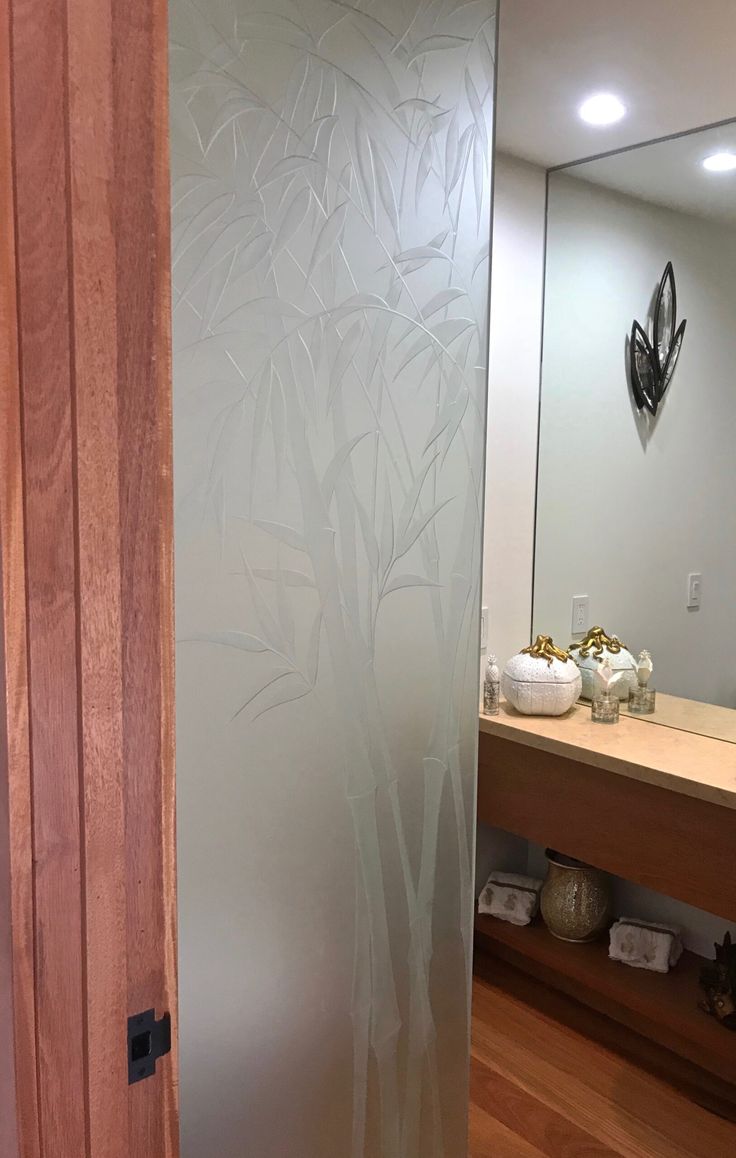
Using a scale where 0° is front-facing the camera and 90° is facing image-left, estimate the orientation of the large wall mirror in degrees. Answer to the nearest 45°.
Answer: approximately 45°

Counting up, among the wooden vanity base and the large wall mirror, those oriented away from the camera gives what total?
0

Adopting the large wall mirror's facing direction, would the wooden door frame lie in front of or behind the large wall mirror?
in front

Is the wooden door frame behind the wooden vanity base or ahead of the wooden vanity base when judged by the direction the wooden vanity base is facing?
ahead

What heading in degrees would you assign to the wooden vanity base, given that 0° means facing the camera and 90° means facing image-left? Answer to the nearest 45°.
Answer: approximately 45°
